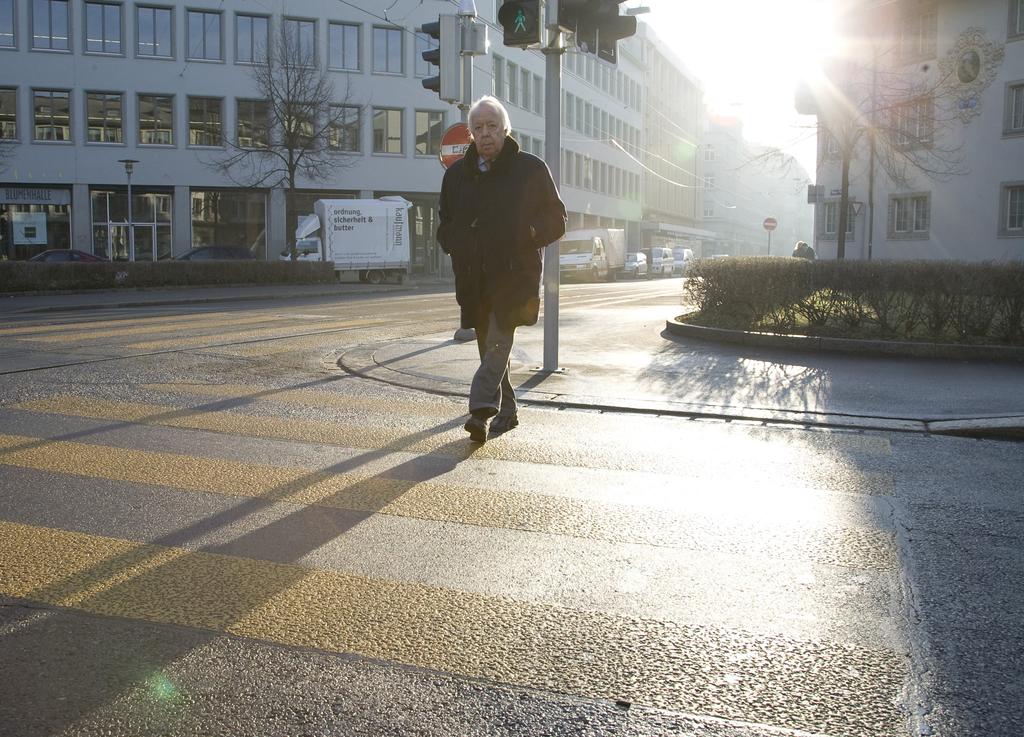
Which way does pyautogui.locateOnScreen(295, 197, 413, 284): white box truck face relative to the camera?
to the viewer's left

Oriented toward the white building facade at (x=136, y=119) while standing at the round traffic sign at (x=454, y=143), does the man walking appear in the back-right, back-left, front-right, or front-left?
back-left

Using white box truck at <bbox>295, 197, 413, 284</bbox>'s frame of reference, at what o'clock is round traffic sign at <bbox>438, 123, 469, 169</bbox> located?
The round traffic sign is roughly at 9 o'clock from the white box truck.
